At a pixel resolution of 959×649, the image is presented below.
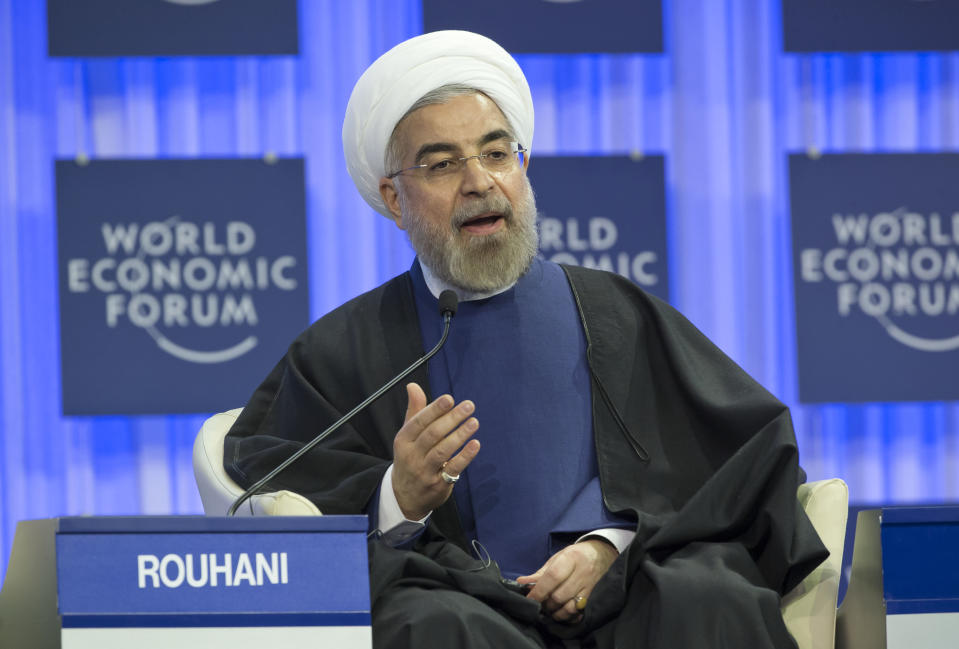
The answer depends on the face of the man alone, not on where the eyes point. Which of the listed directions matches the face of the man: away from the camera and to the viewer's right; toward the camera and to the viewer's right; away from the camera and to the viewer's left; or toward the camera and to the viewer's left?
toward the camera and to the viewer's right

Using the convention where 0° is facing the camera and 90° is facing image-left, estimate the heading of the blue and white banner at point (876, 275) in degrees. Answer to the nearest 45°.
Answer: approximately 0°

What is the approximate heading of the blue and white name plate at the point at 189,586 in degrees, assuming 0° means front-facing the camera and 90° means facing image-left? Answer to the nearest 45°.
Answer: approximately 0°

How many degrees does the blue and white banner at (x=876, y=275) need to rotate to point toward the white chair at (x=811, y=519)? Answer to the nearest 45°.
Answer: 0° — it already faces it

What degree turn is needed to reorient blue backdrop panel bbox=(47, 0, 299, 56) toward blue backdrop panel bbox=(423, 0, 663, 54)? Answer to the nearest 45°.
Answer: approximately 90° to its left

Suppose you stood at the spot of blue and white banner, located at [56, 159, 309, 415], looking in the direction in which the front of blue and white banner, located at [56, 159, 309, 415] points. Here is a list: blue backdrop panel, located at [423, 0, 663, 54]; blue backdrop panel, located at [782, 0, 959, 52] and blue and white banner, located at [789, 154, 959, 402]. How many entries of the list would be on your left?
3
